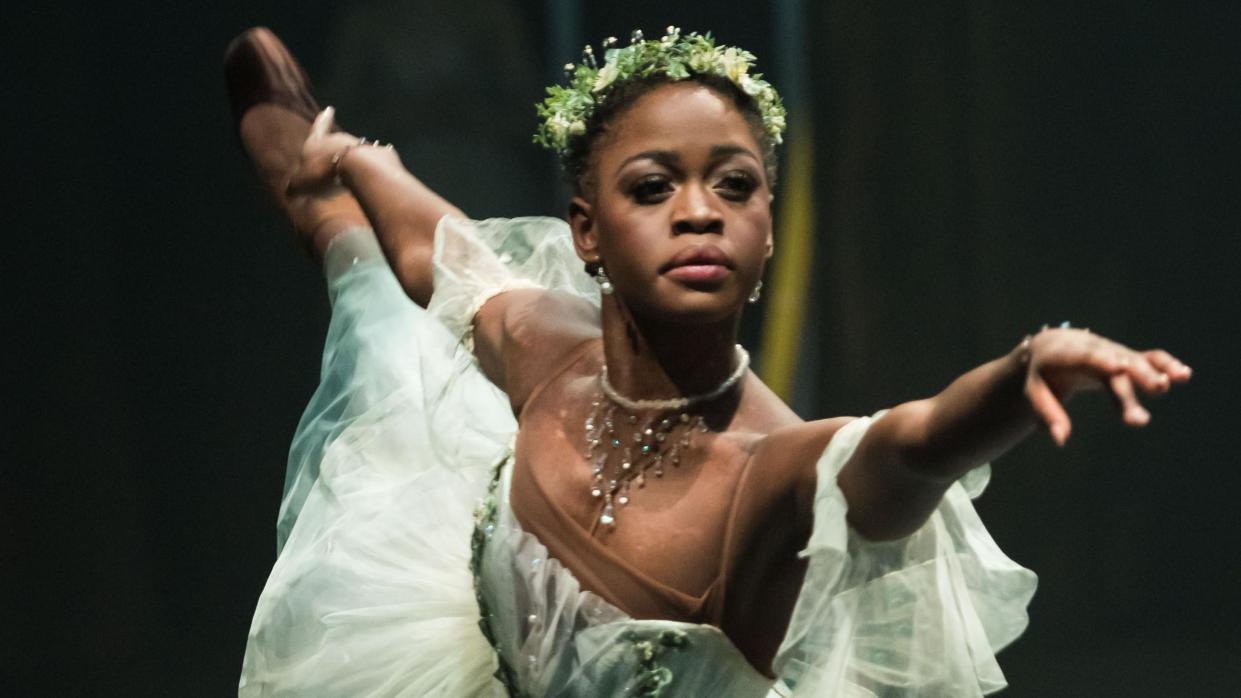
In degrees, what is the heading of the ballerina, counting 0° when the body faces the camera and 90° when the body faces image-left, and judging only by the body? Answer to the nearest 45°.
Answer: approximately 315°
